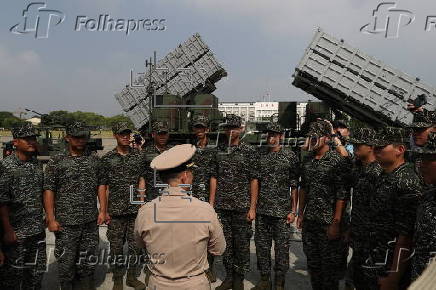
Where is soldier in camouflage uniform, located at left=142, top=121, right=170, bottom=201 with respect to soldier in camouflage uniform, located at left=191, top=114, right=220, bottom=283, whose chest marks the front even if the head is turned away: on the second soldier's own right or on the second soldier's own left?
on the second soldier's own right

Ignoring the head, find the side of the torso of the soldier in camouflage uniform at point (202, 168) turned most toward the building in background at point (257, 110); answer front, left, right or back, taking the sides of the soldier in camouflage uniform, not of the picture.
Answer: back

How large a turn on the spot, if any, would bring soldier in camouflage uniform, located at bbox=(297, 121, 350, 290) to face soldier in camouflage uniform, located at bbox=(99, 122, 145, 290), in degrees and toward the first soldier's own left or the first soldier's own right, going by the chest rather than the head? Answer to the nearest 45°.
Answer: approximately 45° to the first soldier's own right

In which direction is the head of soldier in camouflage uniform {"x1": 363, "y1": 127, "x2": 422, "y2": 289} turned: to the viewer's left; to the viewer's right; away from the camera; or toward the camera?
to the viewer's left

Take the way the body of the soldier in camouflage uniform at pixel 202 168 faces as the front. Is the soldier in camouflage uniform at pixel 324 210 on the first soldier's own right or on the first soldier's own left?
on the first soldier's own left

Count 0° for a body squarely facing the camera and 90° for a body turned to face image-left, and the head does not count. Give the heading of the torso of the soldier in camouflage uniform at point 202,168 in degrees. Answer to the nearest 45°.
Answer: approximately 0°

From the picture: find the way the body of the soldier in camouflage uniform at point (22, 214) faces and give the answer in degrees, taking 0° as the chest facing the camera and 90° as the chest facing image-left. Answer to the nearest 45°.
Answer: approximately 315°

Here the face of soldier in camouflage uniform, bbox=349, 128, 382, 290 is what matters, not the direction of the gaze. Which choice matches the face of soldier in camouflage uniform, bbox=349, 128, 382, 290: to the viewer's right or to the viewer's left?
to the viewer's left

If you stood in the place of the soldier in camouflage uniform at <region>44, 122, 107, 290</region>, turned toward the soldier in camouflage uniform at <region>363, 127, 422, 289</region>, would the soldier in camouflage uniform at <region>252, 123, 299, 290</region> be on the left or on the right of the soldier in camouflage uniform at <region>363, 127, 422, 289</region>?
left
